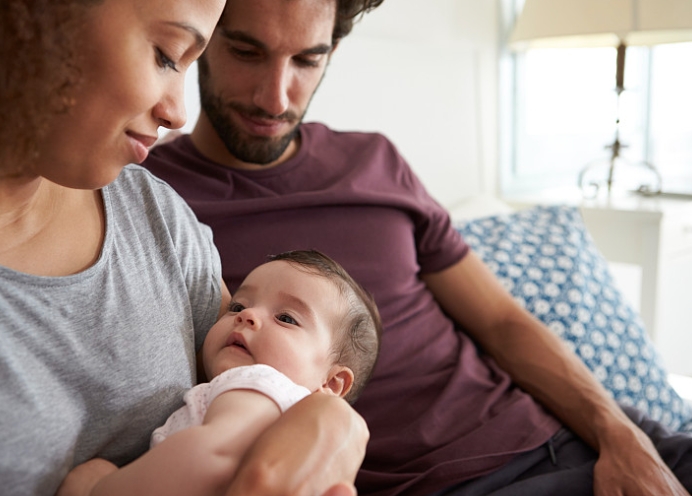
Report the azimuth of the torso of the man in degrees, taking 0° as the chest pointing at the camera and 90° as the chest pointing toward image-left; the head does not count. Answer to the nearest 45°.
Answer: approximately 0°

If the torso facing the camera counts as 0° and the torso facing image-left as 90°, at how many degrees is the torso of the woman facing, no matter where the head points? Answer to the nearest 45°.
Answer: approximately 315°

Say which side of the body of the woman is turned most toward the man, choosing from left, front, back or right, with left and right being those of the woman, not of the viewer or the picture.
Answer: left

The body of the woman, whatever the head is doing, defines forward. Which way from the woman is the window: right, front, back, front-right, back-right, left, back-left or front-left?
left

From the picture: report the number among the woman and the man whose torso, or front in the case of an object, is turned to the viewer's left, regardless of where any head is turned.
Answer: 0

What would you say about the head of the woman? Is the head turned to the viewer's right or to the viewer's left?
to the viewer's right

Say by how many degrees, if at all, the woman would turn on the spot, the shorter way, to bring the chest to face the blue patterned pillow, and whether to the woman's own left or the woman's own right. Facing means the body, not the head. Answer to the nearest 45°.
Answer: approximately 90° to the woman's own left

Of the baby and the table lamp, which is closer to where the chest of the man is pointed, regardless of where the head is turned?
the baby

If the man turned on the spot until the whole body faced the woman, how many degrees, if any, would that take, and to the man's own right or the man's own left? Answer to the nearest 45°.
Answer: approximately 45° to the man's own right

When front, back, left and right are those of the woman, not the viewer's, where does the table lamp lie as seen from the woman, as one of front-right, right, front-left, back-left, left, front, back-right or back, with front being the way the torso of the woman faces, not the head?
left

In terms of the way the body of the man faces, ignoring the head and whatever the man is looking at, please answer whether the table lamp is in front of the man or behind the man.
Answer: behind

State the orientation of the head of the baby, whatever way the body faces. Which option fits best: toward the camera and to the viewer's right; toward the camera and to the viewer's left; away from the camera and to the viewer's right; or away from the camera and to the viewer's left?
toward the camera and to the viewer's left
